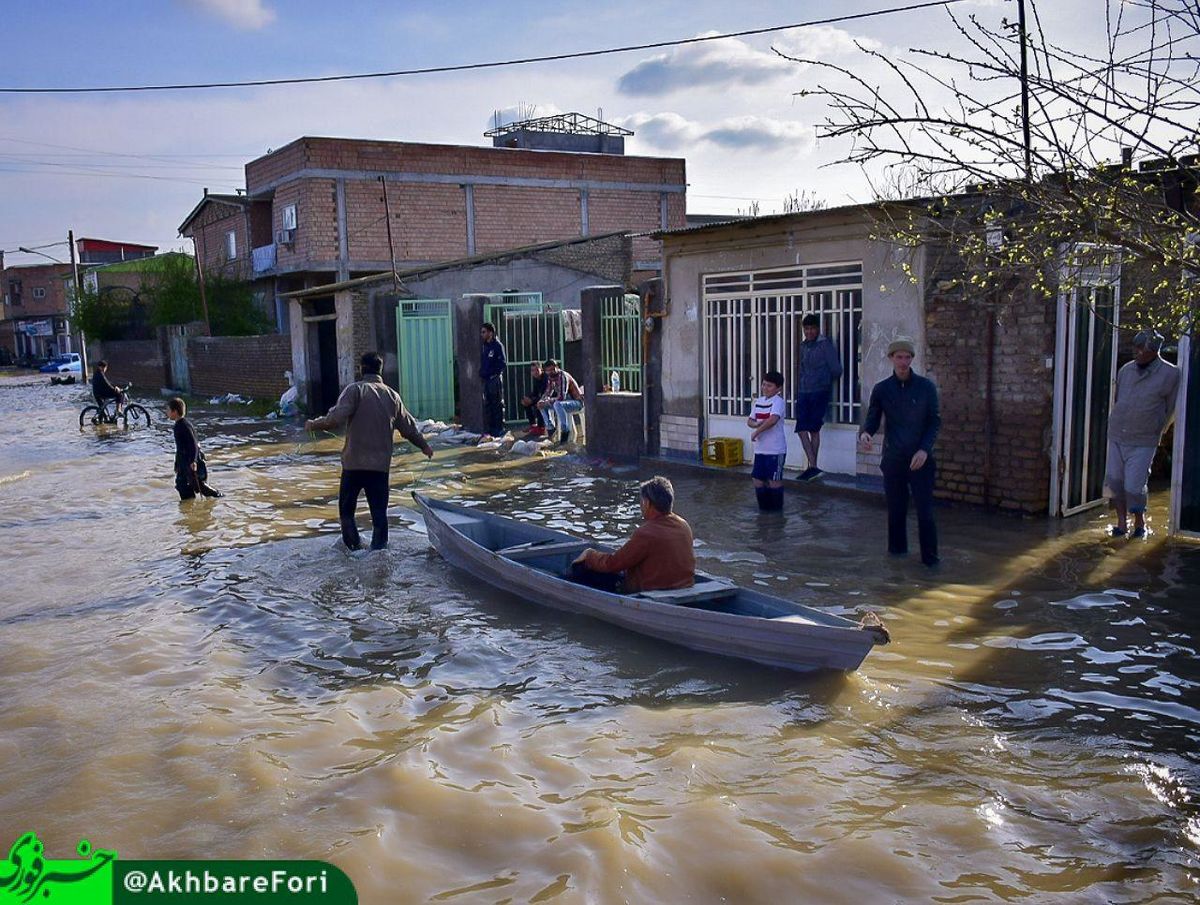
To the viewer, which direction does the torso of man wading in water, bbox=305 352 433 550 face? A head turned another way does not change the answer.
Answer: away from the camera

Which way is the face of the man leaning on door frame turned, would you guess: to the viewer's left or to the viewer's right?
to the viewer's left

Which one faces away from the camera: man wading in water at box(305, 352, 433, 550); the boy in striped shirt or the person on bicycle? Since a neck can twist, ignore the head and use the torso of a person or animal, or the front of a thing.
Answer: the man wading in water

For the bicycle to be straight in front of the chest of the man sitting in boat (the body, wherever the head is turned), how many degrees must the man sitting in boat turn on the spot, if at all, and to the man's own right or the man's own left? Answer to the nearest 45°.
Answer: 0° — they already face it

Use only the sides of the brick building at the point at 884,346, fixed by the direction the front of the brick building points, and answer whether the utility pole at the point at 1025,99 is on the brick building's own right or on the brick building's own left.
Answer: on the brick building's own left

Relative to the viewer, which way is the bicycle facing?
to the viewer's right

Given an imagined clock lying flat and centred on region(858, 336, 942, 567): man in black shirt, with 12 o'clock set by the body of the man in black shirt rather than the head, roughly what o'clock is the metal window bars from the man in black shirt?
The metal window bars is roughly at 5 o'clock from the man in black shirt.

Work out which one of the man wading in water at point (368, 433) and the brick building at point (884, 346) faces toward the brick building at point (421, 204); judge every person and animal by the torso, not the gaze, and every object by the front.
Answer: the man wading in water

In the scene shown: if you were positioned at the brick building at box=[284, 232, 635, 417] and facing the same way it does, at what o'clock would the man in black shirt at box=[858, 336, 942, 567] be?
The man in black shirt is roughly at 10 o'clock from the brick building.

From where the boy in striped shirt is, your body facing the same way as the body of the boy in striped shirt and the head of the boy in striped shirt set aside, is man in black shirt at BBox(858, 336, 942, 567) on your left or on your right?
on your left

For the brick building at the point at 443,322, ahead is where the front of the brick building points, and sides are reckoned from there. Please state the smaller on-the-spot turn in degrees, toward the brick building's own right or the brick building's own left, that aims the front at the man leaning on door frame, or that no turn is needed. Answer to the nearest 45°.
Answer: approximately 90° to the brick building's own left

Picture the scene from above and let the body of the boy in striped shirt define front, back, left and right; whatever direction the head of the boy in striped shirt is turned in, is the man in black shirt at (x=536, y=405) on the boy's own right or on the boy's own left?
on the boy's own right
